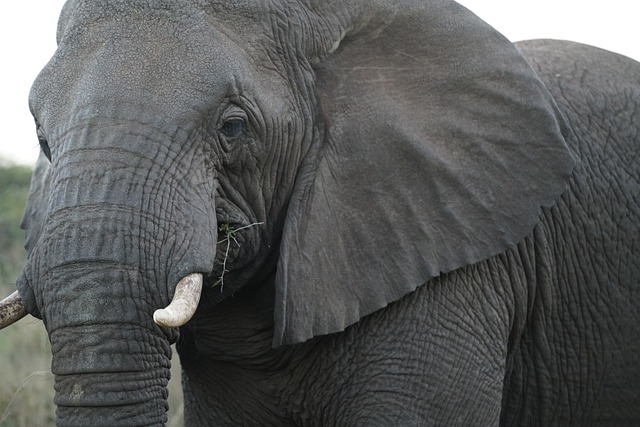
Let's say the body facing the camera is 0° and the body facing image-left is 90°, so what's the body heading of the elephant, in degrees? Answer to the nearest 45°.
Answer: approximately 45°
